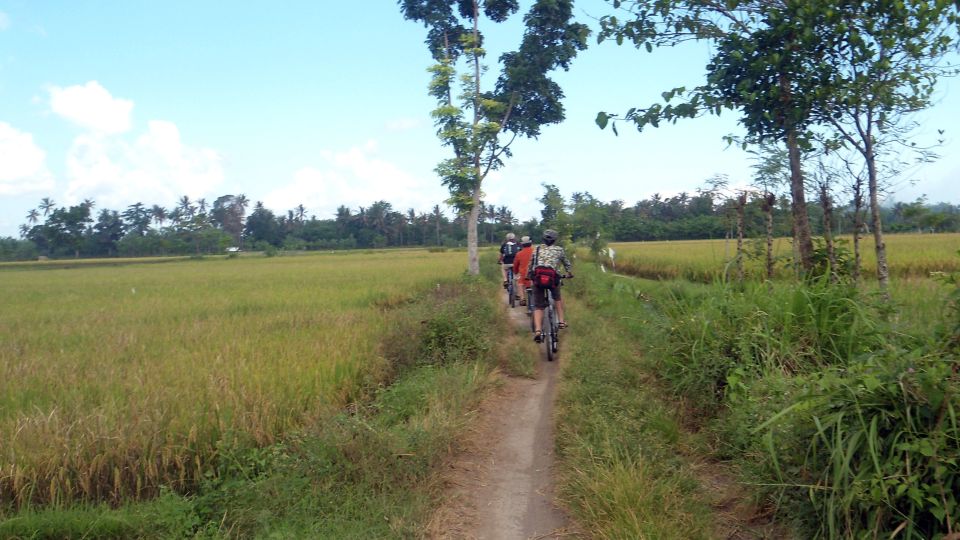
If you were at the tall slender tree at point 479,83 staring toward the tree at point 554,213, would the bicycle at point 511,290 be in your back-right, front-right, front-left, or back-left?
back-right

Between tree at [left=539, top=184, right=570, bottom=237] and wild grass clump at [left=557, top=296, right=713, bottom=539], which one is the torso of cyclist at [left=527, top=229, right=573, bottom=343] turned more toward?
the tree

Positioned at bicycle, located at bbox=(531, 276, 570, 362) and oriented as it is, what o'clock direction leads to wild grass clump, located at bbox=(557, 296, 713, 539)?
The wild grass clump is roughly at 6 o'clock from the bicycle.

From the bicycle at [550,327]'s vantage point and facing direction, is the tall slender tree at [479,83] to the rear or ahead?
ahead

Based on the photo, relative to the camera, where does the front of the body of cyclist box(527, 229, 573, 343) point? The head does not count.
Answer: away from the camera

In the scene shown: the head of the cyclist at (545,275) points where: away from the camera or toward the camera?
away from the camera

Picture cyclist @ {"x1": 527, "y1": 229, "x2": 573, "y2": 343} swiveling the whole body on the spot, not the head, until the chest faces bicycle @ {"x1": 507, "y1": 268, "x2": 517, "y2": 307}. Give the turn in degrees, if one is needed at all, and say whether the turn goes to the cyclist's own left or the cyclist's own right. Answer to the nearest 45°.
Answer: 0° — they already face it

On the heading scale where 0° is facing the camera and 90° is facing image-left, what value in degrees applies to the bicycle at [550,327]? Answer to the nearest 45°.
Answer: approximately 180°

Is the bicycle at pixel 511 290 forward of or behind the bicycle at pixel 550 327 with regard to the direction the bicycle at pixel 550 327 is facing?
forward

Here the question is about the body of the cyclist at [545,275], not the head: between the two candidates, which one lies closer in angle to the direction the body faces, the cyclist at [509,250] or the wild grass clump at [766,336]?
the cyclist

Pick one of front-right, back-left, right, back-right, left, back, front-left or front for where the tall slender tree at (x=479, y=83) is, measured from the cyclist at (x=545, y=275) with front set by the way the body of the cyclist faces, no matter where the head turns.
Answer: front

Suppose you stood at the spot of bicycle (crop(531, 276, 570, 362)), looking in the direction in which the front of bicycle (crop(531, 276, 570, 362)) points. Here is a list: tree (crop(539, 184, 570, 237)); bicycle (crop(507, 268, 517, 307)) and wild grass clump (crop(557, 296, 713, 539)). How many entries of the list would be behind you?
1

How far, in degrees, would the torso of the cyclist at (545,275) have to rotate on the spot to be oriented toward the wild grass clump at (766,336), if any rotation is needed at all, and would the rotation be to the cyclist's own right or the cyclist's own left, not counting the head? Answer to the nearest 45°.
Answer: approximately 135° to the cyclist's own right

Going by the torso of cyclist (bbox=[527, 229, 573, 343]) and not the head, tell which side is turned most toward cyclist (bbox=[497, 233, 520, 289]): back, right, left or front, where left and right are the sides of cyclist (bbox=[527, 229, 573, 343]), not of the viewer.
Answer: front

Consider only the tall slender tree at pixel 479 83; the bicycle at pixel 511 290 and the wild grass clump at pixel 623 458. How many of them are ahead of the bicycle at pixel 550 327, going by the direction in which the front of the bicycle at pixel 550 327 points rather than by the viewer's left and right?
2
